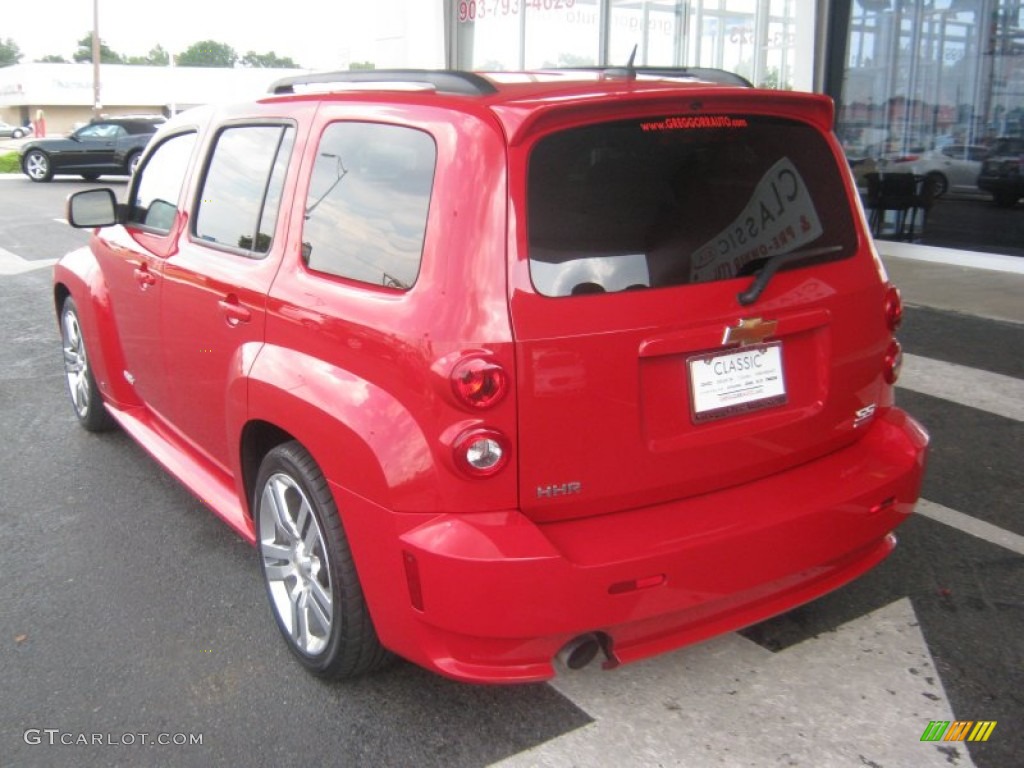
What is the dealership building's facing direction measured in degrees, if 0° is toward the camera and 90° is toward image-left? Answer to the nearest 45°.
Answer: approximately 45°
